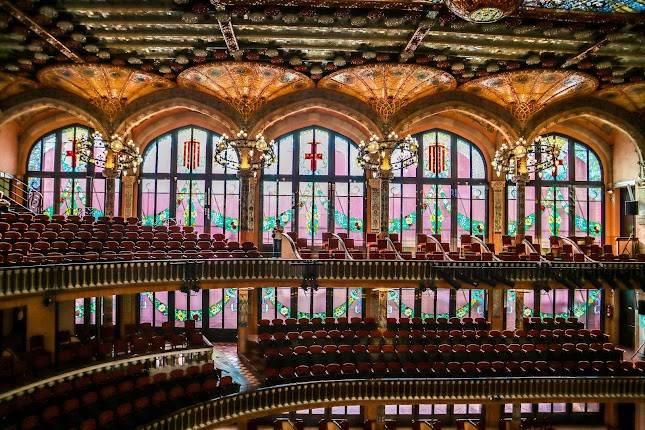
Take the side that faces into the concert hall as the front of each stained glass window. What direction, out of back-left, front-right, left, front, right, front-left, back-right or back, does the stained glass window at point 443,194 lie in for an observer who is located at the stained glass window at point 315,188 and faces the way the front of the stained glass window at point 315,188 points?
left

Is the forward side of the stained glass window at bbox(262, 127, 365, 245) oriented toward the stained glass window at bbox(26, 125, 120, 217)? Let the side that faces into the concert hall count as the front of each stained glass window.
no

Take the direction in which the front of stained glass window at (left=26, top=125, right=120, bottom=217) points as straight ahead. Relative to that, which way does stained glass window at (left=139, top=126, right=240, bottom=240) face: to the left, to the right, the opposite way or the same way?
the same way

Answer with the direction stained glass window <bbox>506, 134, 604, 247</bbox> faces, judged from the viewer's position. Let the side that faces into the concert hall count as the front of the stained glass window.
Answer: facing the viewer

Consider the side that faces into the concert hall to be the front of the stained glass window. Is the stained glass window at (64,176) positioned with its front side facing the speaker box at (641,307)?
no

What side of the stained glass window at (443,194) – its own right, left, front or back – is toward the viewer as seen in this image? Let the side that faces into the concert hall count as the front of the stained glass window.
front

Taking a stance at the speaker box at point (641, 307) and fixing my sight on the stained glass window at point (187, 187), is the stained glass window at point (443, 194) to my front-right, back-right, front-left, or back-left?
front-right

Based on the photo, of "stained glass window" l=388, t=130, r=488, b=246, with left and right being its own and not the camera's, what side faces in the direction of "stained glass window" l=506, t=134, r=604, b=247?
left

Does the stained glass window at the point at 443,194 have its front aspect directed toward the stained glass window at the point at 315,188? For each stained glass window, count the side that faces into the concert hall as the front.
no

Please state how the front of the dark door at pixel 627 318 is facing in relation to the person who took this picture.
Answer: facing the viewer and to the left of the viewer

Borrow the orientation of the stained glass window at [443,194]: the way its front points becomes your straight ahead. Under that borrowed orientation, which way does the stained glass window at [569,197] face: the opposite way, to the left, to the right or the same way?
the same way

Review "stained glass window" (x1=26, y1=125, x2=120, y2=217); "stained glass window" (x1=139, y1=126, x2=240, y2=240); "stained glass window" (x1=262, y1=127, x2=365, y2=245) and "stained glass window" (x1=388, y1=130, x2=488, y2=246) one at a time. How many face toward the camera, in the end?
4

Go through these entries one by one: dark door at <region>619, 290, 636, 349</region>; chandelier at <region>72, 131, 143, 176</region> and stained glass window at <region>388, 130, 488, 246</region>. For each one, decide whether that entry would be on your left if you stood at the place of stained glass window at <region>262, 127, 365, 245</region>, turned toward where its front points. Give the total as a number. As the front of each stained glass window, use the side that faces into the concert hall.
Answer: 2

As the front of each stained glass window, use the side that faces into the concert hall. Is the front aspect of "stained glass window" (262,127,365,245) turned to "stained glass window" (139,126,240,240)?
no

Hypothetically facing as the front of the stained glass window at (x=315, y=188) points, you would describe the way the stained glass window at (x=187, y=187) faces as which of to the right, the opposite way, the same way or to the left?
the same way

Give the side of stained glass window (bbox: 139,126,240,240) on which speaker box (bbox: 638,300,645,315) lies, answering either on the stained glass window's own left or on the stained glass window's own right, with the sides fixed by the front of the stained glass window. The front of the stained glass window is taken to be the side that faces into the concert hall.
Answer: on the stained glass window's own left
